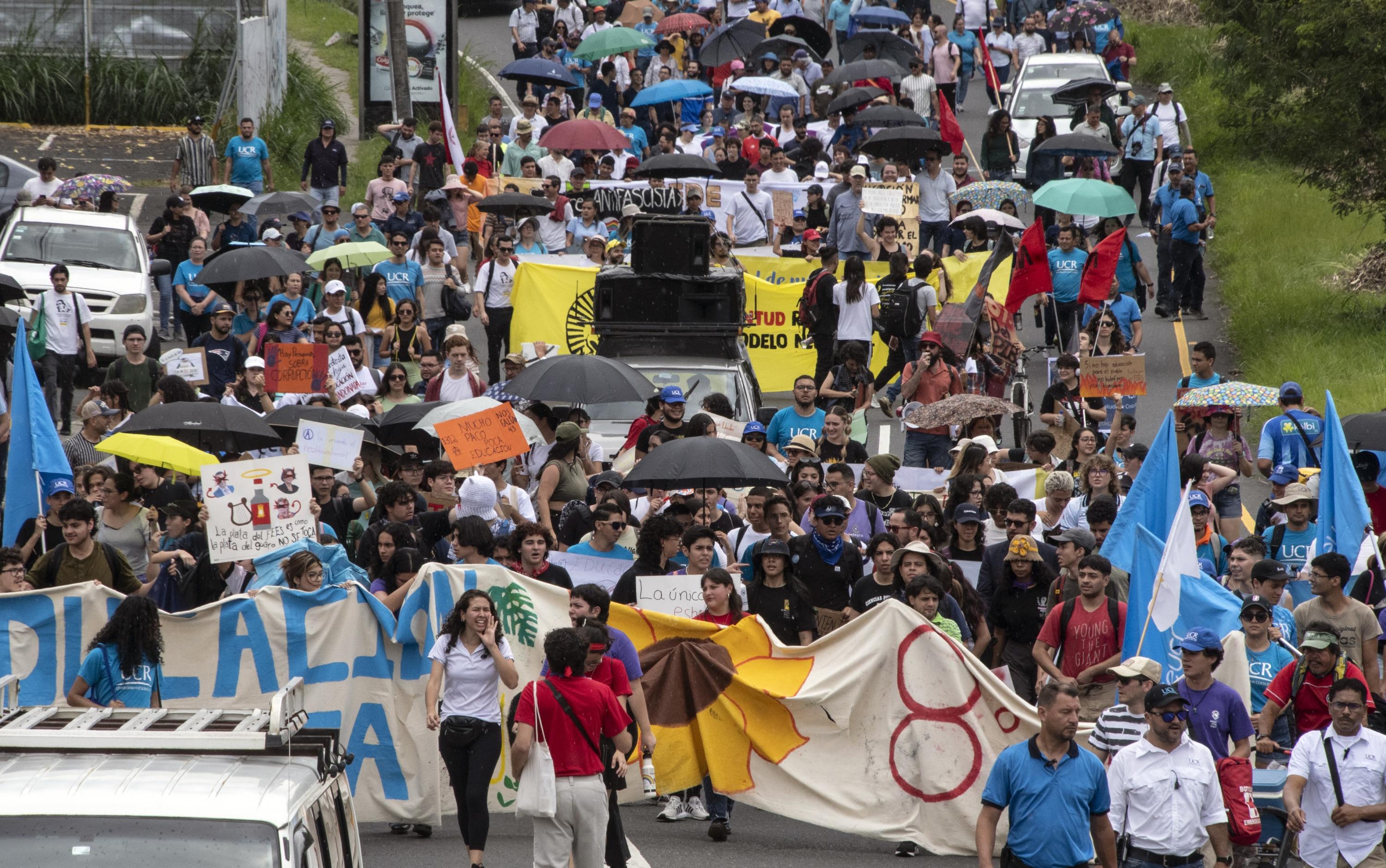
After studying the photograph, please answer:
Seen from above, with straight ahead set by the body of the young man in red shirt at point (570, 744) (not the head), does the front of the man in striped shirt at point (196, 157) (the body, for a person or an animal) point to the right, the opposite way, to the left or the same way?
the opposite way

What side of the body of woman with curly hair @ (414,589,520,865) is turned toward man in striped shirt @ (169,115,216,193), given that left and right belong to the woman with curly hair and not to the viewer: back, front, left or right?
back

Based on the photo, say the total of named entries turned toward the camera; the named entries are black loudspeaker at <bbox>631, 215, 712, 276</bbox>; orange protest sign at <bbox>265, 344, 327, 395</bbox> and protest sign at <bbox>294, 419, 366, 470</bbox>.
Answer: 3

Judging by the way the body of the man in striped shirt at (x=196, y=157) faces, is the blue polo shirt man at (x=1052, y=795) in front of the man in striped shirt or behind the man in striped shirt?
in front

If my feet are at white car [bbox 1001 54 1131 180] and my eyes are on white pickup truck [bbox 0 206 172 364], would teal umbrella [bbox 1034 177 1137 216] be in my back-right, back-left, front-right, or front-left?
front-left

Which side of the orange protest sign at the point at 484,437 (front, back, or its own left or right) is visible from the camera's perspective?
front

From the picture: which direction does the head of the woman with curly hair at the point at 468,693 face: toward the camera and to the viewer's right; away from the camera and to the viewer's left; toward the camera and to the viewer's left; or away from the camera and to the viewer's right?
toward the camera and to the viewer's right

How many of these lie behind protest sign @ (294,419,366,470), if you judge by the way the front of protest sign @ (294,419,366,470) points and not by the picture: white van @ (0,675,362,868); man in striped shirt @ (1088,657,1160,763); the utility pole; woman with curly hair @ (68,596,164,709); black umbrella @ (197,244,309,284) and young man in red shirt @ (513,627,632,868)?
2

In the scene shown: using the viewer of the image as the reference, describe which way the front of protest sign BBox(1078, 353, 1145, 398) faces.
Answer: facing the viewer

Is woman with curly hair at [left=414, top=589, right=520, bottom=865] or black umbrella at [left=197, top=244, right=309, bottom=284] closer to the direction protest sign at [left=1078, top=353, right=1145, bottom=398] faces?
the woman with curly hair

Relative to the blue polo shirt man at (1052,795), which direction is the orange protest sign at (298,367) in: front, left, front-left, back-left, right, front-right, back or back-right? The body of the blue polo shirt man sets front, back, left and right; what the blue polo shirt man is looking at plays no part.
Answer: back-right

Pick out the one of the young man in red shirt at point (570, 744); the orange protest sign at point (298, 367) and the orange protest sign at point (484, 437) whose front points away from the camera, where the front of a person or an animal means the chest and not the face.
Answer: the young man in red shirt

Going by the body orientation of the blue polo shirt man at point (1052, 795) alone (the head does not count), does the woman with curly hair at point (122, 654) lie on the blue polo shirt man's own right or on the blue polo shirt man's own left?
on the blue polo shirt man's own right

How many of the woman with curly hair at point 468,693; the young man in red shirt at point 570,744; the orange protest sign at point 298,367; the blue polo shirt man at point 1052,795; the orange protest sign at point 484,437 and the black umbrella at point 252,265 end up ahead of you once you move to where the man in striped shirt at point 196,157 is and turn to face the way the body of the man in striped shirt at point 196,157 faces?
6

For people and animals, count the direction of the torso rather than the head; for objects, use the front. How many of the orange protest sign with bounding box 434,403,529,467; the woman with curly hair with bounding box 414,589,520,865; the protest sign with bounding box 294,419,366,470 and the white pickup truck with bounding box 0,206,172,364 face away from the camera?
0

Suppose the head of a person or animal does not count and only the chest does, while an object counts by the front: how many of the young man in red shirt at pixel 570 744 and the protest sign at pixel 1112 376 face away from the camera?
1

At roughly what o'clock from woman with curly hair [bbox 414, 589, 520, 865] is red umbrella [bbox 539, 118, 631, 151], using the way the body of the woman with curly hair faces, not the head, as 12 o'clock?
The red umbrella is roughly at 6 o'clock from the woman with curly hair.

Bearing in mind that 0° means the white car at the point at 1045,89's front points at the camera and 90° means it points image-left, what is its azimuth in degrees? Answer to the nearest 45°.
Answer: approximately 0°

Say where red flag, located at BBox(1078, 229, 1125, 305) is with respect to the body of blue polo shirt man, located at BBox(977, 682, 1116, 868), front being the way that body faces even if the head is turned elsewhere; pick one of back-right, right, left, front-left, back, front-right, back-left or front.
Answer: back

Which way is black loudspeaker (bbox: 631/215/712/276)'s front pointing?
toward the camera
